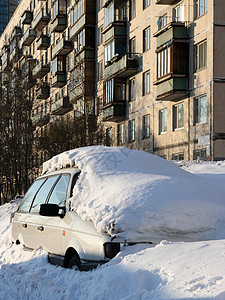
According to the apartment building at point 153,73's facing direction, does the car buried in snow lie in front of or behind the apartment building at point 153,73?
in front

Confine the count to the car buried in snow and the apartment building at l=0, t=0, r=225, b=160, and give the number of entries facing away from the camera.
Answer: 0

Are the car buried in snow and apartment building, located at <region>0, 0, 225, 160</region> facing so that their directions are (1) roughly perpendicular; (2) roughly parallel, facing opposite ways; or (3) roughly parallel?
roughly perpendicular
